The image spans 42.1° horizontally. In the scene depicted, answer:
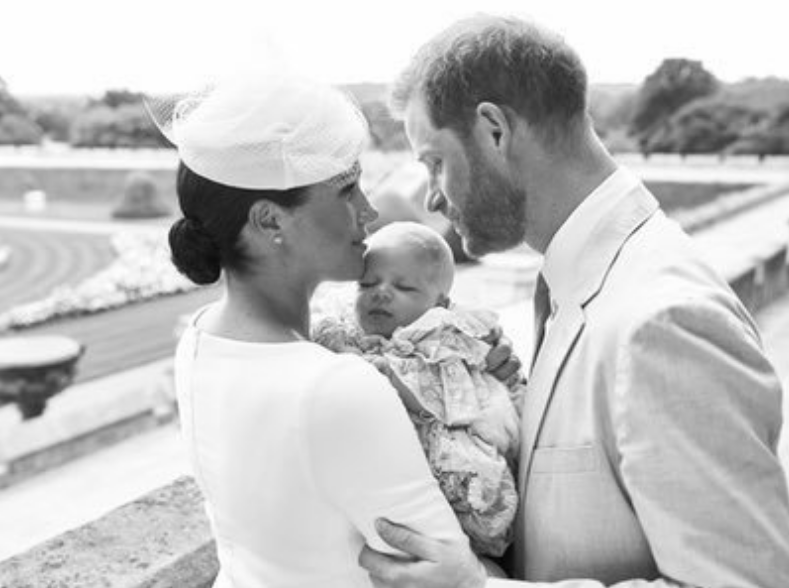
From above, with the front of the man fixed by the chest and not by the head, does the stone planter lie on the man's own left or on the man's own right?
on the man's own right

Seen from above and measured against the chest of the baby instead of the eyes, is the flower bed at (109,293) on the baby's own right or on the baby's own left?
on the baby's own right

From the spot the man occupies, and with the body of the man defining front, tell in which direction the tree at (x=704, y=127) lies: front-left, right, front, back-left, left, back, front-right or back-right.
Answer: right

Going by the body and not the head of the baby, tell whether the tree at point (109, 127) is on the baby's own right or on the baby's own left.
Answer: on the baby's own right

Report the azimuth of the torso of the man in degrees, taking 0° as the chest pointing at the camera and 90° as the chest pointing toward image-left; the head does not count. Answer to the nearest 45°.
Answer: approximately 90°

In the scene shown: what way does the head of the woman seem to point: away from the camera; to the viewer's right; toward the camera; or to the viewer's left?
to the viewer's right

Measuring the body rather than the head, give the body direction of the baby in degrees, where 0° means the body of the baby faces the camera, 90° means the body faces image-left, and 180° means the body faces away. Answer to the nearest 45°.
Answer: approximately 45°

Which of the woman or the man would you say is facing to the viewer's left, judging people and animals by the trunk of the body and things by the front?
the man

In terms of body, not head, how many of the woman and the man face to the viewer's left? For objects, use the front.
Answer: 1

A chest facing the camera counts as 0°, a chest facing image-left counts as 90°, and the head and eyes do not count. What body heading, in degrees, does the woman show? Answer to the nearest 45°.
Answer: approximately 225°

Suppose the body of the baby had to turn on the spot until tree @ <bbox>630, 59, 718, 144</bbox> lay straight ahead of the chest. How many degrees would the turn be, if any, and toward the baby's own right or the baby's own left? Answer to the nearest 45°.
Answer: approximately 135° to the baby's own right
